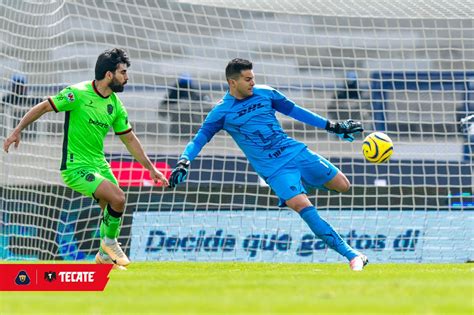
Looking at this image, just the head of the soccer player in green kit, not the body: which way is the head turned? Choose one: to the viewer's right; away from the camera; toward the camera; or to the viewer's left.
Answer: to the viewer's right

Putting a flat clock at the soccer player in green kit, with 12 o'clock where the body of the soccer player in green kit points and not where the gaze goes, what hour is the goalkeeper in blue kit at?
The goalkeeper in blue kit is roughly at 11 o'clock from the soccer player in green kit.

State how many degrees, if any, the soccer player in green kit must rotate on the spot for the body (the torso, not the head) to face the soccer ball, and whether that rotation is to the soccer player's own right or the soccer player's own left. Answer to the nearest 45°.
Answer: approximately 45° to the soccer player's own left

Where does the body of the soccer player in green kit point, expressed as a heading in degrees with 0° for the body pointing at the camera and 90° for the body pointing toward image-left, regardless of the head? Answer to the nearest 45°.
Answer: approximately 315°
